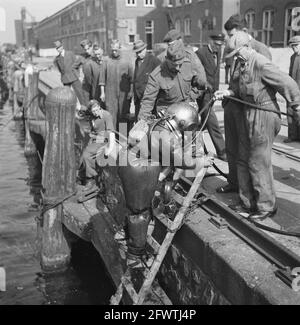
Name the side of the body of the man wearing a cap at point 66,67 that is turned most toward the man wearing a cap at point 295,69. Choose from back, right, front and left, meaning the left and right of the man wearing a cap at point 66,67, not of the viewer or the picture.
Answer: left

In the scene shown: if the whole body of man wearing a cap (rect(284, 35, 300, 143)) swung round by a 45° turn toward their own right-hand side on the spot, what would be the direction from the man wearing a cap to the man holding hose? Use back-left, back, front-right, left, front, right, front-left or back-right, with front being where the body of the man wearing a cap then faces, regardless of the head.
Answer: left

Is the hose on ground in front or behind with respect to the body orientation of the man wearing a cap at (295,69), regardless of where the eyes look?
in front

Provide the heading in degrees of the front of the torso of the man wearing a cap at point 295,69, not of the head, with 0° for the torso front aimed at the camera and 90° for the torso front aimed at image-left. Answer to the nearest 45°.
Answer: approximately 45°

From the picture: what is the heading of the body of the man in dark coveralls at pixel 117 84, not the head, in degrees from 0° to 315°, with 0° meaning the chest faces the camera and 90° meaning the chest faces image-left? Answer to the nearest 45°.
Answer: approximately 0°

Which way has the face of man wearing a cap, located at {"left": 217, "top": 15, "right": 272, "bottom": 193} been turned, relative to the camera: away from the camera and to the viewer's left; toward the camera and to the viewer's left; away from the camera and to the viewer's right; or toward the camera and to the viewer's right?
toward the camera and to the viewer's left

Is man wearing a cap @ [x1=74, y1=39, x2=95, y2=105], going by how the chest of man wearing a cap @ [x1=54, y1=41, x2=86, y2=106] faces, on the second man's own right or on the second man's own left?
on the second man's own left

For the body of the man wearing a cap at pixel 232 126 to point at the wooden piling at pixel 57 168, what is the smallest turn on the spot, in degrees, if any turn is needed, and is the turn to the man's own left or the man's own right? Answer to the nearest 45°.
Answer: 0° — they already face it

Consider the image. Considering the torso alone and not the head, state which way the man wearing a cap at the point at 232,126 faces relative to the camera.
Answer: to the viewer's left

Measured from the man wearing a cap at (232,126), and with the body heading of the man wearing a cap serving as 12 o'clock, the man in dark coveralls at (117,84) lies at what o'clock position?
The man in dark coveralls is roughly at 2 o'clock from the man wearing a cap.

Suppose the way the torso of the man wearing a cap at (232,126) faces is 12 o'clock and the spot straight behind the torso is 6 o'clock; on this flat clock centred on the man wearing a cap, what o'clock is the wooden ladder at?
The wooden ladder is roughly at 10 o'clock from the man wearing a cap.

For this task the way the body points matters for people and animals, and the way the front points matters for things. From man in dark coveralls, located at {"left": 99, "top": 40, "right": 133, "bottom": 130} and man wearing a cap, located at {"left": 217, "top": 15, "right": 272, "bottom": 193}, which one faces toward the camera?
the man in dark coveralls

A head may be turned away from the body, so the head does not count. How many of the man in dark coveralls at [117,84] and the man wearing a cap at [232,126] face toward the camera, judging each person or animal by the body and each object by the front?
1

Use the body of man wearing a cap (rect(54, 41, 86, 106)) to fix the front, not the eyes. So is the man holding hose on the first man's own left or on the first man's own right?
on the first man's own left

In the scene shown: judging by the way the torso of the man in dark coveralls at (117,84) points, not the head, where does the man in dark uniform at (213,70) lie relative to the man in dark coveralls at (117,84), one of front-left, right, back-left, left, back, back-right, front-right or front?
front-left
